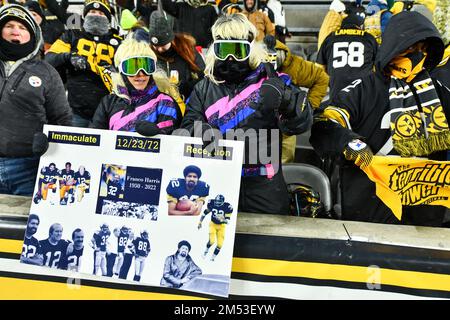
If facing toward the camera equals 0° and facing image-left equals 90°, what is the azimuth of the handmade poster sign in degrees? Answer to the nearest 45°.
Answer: approximately 0°

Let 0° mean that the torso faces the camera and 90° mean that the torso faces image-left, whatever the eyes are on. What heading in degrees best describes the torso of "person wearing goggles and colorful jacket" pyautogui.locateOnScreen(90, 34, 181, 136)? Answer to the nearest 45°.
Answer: approximately 0°

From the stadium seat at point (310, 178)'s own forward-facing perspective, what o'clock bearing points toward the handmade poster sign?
The handmade poster sign is roughly at 1 o'clock from the stadium seat.

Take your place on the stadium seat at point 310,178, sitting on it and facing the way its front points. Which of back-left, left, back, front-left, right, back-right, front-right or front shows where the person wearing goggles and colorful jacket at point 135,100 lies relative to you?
front-right

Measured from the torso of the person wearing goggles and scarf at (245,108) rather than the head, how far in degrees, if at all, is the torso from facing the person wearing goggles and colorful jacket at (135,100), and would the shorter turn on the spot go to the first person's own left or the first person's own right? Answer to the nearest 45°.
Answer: approximately 90° to the first person's own right

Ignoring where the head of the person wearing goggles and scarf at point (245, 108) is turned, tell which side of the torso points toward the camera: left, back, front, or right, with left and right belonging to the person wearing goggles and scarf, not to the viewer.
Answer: front

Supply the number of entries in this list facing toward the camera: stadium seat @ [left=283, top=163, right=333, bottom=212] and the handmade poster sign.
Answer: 2
